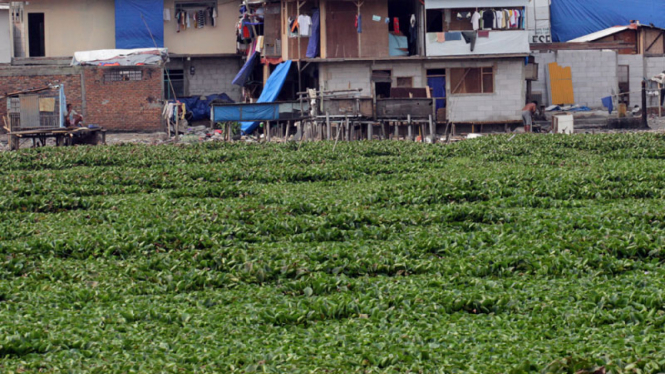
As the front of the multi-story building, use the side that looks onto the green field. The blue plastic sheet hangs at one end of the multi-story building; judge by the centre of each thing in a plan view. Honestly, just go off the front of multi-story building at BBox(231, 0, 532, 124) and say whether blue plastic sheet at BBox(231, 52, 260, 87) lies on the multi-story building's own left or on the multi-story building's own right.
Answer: on the multi-story building's own right

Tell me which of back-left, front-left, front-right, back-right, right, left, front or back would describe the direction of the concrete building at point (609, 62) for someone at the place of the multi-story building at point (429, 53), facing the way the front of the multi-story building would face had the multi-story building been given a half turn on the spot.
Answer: front-right

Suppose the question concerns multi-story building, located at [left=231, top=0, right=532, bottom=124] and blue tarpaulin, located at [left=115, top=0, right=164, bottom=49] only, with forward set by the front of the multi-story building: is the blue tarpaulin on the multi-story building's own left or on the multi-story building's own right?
on the multi-story building's own right

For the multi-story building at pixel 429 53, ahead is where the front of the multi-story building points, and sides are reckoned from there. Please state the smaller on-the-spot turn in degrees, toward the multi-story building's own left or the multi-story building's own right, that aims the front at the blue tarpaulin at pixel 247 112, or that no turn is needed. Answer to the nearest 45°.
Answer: approximately 45° to the multi-story building's own right

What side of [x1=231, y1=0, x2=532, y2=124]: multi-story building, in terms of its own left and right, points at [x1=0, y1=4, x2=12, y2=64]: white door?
right

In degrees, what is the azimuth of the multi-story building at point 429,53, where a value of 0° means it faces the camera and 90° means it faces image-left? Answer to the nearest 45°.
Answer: approximately 0°
